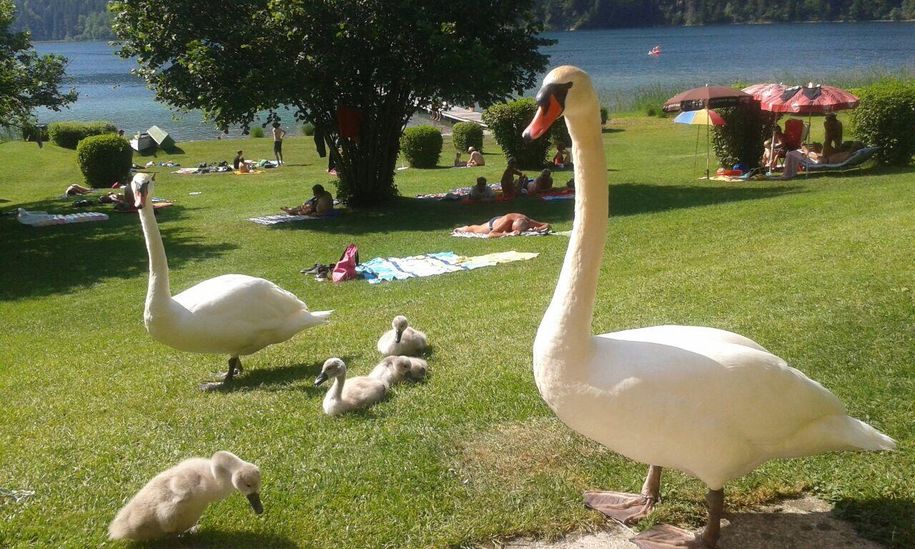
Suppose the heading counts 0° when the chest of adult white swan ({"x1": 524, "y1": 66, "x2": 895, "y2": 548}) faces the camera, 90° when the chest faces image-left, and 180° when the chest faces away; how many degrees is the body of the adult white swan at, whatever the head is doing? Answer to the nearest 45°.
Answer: approximately 90°

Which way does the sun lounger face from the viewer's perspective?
to the viewer's left

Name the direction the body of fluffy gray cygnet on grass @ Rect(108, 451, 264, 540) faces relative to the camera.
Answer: to the viewer's right

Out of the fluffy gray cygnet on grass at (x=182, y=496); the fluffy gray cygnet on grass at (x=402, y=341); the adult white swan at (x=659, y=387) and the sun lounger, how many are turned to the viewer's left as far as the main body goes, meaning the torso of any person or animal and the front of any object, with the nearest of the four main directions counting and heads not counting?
2

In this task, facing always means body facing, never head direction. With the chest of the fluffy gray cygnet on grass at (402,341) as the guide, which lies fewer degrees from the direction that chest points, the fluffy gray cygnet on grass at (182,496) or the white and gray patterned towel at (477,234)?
the fluffy gray cygnet on grass

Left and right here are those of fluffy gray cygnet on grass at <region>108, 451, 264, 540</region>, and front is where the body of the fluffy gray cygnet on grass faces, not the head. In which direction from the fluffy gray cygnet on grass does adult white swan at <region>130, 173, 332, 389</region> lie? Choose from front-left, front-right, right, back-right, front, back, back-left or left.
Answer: left

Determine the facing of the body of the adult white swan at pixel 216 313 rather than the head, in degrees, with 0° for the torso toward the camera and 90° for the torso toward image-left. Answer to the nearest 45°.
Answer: approximately 90°

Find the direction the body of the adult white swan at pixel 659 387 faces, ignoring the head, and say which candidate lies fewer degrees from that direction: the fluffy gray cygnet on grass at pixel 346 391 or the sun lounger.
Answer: the fluffy gray cygnet on grass

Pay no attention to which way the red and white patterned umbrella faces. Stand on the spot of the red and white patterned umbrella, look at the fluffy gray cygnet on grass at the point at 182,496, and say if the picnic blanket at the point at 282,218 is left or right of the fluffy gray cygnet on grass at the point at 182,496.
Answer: right
